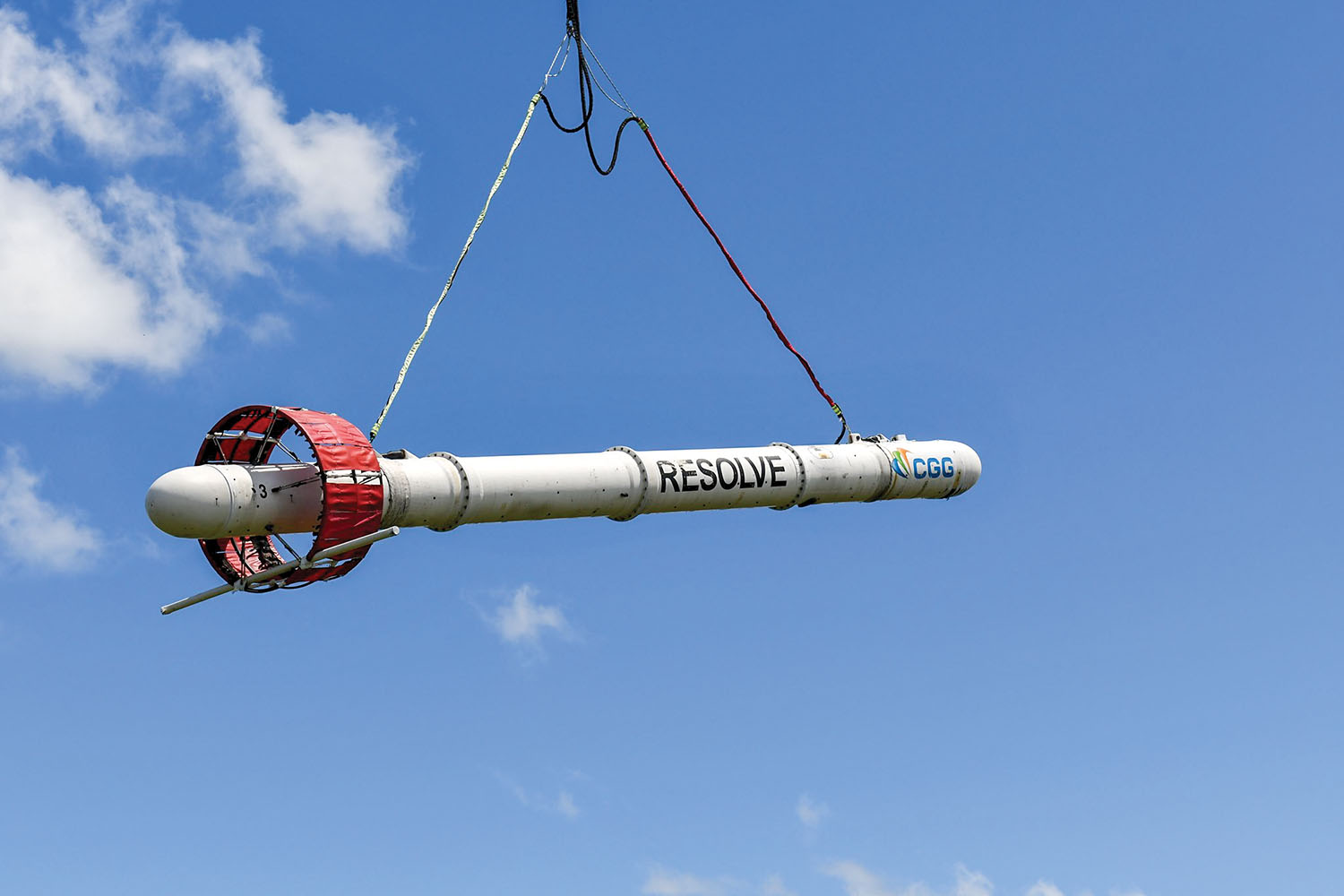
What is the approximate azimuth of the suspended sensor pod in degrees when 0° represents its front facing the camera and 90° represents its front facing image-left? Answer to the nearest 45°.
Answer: approximately 225°
